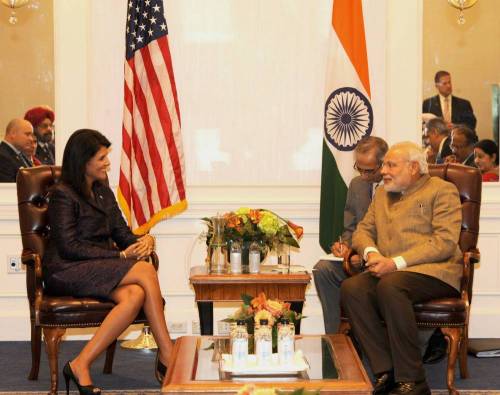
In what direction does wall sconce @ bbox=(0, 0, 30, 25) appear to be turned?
toward the camera

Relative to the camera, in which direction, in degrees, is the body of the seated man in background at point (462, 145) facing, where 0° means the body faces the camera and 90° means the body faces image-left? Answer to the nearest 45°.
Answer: approximately 45°

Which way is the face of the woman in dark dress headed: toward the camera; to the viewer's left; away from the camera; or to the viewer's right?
to the viewer's right

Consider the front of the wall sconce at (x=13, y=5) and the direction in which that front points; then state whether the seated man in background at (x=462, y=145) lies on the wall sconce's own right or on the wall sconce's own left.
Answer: on the wall sconce's own left

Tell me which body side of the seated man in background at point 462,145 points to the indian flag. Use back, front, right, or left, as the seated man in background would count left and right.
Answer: front

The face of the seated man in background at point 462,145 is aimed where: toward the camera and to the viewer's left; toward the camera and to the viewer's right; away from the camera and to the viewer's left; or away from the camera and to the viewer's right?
toward the camera and to the viewer's left

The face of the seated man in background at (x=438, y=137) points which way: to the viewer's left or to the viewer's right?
to the viewer's left

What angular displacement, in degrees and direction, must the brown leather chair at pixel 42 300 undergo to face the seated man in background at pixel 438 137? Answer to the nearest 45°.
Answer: approximately 45° to its left

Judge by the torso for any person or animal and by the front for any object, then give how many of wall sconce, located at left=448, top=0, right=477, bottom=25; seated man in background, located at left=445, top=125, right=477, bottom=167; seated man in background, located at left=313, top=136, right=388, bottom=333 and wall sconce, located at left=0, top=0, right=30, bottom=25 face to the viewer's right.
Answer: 0

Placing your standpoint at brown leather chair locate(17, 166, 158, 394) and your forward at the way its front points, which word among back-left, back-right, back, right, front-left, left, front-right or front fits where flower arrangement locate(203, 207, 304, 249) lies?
front-left

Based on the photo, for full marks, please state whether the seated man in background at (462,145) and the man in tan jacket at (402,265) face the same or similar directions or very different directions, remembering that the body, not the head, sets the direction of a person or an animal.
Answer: same or similar directions

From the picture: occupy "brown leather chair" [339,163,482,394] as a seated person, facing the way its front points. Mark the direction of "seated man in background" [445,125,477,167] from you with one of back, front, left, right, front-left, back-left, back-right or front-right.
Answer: back-right

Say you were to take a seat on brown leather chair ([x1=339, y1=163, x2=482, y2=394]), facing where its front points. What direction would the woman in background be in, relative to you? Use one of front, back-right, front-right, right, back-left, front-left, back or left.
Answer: back-right

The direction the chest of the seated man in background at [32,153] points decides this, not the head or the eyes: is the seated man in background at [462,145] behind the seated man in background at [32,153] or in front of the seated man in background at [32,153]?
in front
